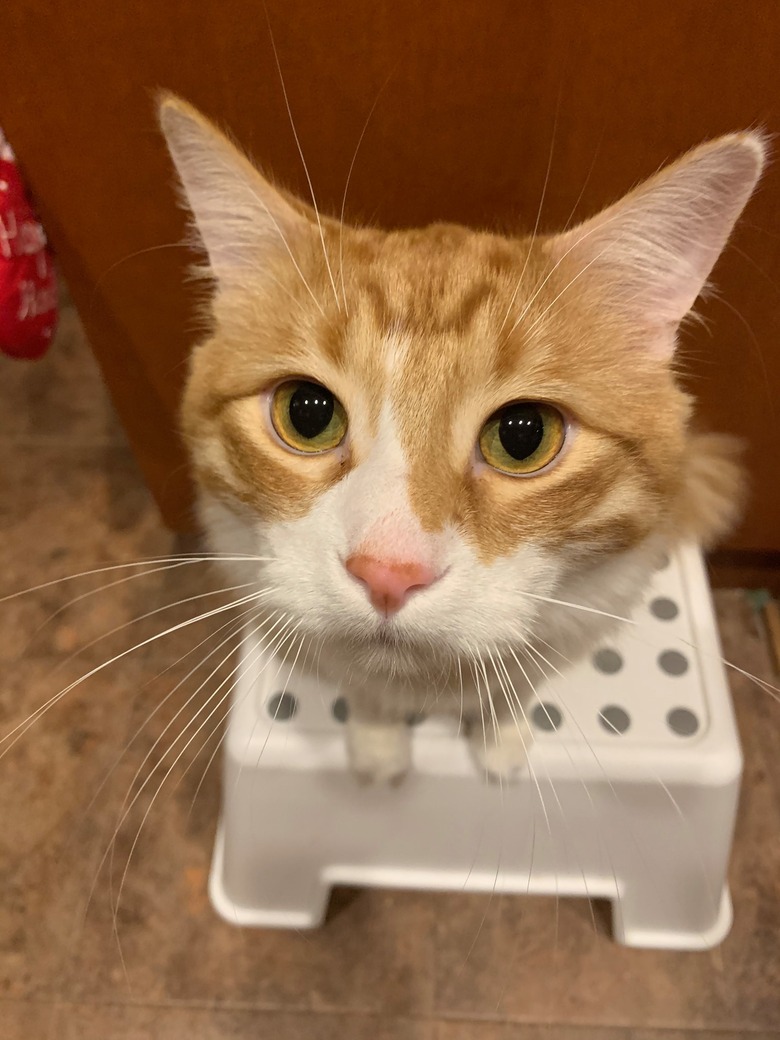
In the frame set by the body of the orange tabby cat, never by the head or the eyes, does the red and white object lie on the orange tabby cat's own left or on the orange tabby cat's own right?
on the orange tabby cat's own right

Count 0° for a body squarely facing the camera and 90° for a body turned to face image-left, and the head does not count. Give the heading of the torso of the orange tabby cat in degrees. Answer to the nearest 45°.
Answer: approximately 0°
